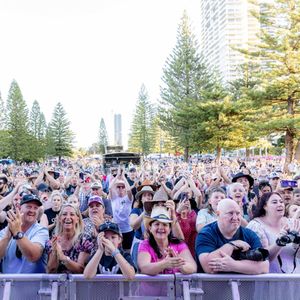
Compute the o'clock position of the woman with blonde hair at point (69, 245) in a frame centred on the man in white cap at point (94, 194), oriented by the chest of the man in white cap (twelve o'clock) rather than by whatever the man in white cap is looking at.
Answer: The woman with blonde hair is roughly at 12 o'clock from the man in white cap.

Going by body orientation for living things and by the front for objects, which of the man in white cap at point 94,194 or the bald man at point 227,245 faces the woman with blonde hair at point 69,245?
the man in white cap

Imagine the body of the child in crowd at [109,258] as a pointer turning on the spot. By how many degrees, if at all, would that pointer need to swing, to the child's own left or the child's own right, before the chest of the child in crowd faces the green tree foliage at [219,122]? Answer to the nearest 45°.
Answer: approximately 180°

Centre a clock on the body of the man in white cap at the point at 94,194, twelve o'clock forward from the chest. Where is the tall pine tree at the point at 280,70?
The tall pine tree is roughly at 7 o'clock from the man in white cap.

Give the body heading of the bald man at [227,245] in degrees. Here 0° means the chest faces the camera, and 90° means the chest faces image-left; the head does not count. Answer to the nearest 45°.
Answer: approximately 315°

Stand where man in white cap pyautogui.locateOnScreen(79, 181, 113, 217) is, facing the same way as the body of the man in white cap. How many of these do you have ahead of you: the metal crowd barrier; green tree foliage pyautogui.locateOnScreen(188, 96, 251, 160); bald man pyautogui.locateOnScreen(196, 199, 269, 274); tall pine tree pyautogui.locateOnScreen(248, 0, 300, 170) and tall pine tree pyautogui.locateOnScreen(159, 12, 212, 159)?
2

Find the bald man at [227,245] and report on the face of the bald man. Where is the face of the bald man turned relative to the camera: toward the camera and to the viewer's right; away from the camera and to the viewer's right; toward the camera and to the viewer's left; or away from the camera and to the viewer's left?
toward the camera and to the viewer's right

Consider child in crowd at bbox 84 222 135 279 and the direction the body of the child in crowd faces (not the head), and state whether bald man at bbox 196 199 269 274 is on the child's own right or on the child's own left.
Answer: on the child's own left

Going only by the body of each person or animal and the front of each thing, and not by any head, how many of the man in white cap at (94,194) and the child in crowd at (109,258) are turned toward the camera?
2

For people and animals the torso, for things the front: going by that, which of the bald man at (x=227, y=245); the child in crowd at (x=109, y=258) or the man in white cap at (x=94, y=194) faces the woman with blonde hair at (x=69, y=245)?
the man in white cap
